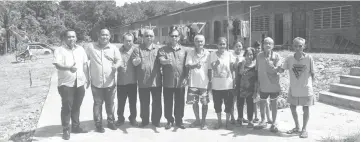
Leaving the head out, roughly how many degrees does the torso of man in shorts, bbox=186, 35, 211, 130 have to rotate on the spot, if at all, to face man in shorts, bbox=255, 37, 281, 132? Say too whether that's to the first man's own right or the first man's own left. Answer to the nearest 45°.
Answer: approximately 90° to the first man's own left

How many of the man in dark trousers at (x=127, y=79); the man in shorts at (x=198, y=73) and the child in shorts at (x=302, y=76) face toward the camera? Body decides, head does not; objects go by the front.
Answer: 3

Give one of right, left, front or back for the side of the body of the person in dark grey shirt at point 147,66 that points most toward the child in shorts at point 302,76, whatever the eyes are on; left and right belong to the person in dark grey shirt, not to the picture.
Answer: left

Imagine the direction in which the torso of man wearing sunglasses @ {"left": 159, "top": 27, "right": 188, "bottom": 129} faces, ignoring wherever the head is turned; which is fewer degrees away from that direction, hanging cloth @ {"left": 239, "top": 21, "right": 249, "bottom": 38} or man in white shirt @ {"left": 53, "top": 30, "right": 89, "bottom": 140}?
the man in white shirt

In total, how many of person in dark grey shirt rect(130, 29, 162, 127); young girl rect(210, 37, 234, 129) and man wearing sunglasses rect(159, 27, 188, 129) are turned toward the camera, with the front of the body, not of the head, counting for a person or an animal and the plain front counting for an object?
3

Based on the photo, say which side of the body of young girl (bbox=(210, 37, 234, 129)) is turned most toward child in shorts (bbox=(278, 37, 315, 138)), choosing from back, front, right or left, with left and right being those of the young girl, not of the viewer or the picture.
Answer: left

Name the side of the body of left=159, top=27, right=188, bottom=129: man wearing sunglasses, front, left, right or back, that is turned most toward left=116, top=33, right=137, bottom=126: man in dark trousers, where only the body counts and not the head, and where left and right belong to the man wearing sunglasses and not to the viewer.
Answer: right

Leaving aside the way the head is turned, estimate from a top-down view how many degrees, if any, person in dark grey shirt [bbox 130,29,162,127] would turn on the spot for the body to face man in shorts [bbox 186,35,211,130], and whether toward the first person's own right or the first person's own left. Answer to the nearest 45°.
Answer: approximately 90° to the first person's own left

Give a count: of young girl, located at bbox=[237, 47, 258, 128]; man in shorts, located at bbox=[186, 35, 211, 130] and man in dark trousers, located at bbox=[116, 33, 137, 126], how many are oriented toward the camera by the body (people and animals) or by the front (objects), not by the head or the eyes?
3

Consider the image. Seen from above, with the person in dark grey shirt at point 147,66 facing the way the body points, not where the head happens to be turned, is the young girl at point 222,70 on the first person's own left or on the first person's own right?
on the first person's own left

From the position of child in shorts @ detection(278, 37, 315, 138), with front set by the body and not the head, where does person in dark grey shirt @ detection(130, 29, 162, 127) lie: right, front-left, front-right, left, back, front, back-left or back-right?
right

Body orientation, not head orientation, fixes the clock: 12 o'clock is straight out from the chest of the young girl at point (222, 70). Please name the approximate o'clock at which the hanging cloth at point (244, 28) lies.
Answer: The hanging cloth is roughly at 6 o'clock from the young girl.
